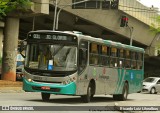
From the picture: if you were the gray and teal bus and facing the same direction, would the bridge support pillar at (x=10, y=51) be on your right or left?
on your right

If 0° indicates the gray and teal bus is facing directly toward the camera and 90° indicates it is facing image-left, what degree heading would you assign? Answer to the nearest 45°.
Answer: approximately 45°
